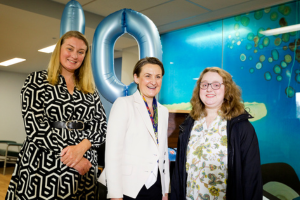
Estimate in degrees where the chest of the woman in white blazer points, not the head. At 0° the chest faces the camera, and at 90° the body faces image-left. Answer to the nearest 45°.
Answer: approximately 315°

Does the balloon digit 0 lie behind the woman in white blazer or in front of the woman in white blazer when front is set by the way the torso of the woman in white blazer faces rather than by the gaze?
behind

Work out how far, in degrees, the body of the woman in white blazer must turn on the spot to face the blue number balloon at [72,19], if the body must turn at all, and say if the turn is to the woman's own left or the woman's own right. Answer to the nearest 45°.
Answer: approximately 180°

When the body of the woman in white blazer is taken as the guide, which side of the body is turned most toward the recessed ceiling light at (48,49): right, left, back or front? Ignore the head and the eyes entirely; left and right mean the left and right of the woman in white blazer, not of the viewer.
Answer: back

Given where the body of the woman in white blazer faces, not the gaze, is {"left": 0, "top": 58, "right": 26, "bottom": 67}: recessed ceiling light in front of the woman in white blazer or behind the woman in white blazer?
behind
